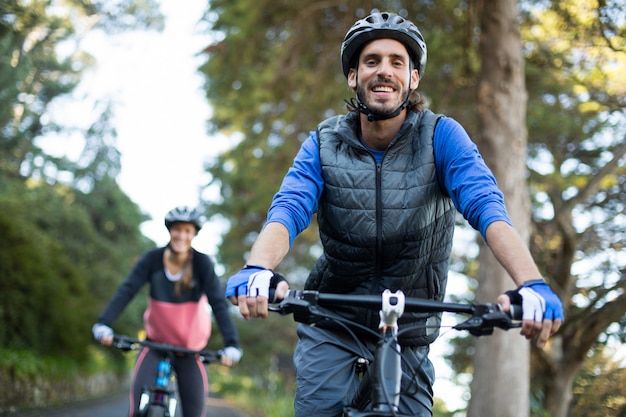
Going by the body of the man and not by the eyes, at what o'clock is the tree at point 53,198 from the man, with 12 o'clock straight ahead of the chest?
The tree is roughly at 5 o'clock from the man.

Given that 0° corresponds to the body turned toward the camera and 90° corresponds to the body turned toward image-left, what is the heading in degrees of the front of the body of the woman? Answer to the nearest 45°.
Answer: approximately 0°

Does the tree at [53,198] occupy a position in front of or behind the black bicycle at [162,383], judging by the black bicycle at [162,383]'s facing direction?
behind

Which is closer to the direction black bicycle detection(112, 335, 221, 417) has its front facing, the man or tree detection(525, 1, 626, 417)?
the man

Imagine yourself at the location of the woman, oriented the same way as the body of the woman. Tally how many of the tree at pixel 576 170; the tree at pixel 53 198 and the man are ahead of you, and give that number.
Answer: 1

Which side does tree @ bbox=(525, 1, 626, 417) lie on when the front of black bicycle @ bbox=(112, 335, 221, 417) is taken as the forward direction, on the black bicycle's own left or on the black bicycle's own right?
on the black bicycle's own left

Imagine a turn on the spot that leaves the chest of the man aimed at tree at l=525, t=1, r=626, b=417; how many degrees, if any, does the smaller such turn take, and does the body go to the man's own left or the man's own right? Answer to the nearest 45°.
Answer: approximately 180°

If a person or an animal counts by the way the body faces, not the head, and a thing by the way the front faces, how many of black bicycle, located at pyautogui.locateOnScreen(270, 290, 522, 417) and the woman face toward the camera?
2

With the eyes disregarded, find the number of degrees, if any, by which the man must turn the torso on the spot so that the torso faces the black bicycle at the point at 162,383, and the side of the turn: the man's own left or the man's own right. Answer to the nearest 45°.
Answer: approximately 135° to the man's own right
